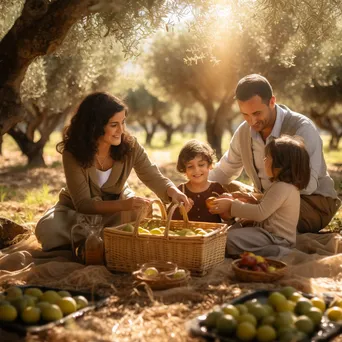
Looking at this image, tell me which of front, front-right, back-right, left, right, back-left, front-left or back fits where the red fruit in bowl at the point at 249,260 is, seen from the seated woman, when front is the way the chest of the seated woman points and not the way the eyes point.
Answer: front

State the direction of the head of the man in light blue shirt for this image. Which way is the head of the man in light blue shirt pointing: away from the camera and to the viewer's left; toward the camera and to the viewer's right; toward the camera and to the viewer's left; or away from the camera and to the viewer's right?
toward the camera and to the viewer's left

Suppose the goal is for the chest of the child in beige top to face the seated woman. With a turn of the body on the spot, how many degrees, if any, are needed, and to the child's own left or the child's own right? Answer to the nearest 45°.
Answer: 0° — they already face them

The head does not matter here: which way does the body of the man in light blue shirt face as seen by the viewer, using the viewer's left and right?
facing the viewer and to the left of the viewer

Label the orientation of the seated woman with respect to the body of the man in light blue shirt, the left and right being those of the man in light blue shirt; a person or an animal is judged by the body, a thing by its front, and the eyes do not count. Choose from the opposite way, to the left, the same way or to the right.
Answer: to the left

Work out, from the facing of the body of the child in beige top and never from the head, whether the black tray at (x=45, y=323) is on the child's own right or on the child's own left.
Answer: on the child's own left

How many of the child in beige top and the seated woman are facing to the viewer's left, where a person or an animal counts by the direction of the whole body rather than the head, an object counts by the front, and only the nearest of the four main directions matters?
1

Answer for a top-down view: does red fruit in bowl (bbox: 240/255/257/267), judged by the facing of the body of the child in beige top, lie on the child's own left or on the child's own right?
on the child's own left

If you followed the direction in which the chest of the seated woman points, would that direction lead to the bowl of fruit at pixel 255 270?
yes

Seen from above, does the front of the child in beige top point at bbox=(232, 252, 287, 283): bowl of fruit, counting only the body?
no

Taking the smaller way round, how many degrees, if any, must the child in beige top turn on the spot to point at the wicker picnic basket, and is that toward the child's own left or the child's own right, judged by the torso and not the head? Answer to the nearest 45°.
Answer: approximately 45° to the child's own left

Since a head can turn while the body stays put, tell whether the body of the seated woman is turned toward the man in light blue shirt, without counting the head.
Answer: no

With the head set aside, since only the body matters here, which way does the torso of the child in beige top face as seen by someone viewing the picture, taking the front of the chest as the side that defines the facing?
to the viewer's left
